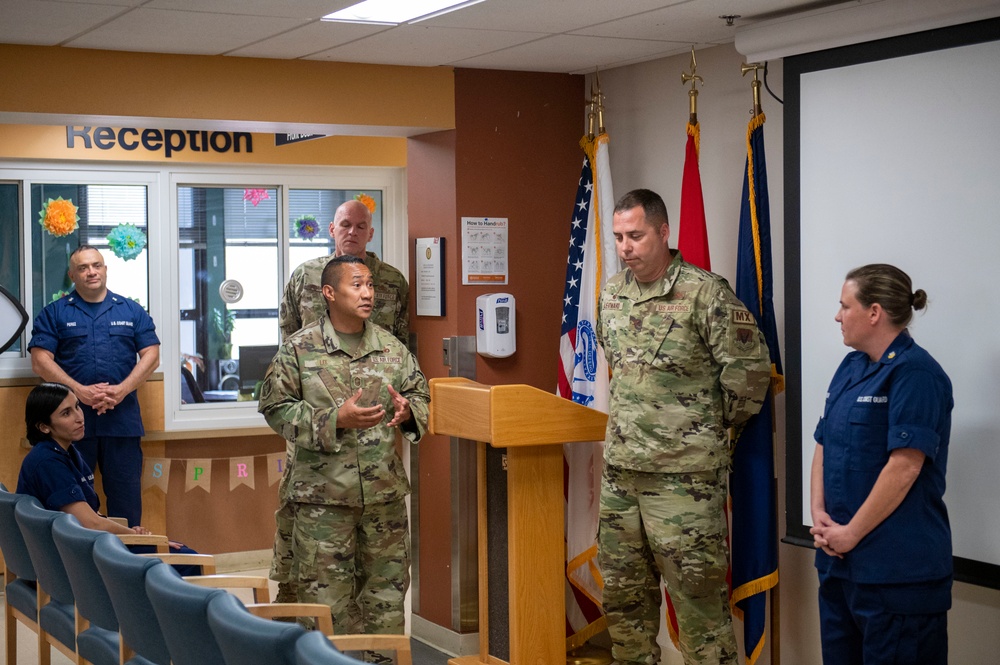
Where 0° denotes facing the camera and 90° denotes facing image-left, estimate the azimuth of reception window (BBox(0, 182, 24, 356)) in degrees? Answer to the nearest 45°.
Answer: approximately 0°

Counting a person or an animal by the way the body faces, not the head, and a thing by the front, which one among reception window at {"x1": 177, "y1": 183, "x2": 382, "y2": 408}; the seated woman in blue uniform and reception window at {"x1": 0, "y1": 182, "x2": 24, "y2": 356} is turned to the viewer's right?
the seated woman in blue uniform

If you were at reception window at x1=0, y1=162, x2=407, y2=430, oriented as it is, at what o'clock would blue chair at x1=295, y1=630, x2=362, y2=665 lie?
The blue chair is roughly at 12 o'clock from the reception window.

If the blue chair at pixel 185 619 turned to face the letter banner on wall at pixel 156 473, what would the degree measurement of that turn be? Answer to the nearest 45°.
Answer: approximately 45° to its left

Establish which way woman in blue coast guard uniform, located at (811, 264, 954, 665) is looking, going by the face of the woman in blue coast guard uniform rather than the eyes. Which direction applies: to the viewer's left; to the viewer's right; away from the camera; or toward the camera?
to the viewer's left

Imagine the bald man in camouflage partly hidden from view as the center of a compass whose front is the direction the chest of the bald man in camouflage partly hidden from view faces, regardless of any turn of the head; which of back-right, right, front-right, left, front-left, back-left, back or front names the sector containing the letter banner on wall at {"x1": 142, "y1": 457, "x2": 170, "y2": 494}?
back-right

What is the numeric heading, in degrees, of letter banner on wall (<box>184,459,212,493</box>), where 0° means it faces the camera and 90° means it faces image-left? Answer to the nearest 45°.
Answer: approximately 0°
